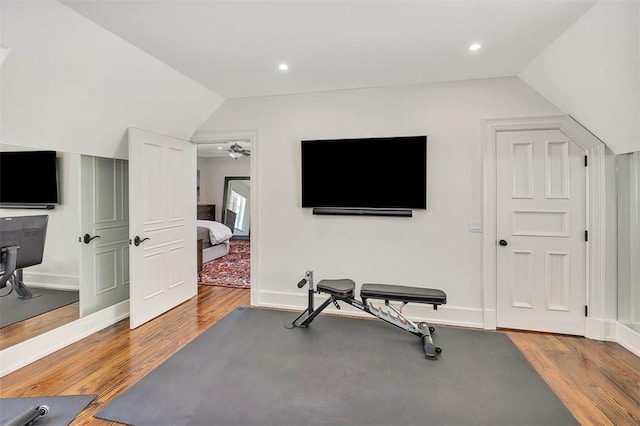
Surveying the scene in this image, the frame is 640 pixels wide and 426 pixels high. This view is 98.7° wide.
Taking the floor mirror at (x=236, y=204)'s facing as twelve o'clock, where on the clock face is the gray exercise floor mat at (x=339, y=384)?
The gray exercise floor mat is roughly at 12 o'clock from the floor mirror.

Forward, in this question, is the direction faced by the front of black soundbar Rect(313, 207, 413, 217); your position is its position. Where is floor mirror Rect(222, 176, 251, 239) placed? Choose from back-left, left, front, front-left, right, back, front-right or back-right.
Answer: back-right

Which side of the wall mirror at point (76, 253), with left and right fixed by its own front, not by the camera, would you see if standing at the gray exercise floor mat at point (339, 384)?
front

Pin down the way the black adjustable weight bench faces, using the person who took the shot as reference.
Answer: facing away from the viewer and to the left of the viewer

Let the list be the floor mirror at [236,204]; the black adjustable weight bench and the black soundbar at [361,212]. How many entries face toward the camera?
2

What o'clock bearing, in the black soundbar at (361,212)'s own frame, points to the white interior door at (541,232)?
The white interior door is roughly at 9 o'clock from the black soundbar.

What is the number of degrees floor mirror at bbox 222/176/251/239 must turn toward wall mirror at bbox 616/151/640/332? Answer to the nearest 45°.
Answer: approximately 45° to its left

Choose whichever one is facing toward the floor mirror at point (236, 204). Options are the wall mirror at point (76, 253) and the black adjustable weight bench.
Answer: the black adjustable weight bench
